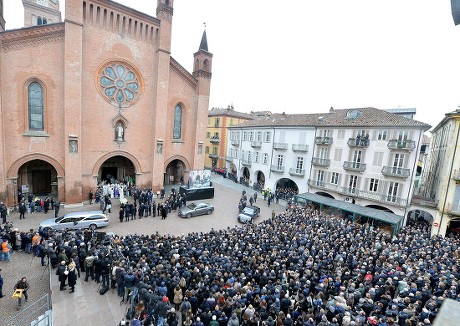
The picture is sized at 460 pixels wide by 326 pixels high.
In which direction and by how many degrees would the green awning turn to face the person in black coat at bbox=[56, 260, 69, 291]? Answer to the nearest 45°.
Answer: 0° — it already faces them

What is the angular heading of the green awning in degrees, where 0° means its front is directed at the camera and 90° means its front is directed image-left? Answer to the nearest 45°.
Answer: approximately 45°
